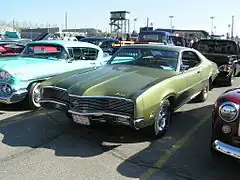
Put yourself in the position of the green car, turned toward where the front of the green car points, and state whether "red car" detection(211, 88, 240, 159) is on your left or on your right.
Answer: on your left

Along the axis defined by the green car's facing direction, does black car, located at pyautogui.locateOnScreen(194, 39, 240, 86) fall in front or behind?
behind

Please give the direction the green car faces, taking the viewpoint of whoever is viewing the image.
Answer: facing the viewer and to the left of the viewer

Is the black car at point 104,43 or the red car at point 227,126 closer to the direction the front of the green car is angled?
the red car

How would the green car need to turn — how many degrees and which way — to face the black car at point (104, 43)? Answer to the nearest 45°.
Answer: approximately 135° to its right

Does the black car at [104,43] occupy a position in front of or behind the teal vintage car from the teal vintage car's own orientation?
behind

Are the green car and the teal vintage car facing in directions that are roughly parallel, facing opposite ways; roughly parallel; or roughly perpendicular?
roughly parallel

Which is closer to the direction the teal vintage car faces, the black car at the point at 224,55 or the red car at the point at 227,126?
the red car

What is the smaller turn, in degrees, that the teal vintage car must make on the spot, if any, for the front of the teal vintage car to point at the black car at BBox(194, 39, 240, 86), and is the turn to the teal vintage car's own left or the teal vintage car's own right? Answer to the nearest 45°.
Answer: approximately 180°

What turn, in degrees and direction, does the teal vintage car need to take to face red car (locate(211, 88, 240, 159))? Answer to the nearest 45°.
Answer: approximately 90° to its left

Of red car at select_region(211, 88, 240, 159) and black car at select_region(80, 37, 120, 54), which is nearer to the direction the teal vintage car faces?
the red car

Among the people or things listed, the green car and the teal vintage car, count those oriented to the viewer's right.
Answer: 0

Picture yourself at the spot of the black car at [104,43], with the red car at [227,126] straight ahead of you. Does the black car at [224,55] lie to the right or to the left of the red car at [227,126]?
left

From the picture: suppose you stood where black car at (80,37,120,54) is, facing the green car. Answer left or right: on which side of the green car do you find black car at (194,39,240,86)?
left
